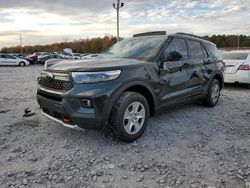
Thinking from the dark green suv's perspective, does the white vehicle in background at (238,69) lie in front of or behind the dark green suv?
behind

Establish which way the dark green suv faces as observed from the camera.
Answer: facing the viewer and to the left of the viewer
